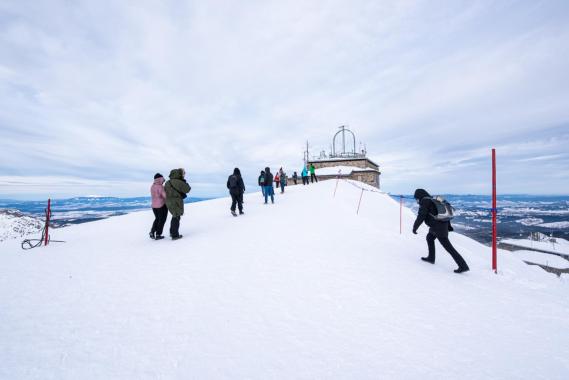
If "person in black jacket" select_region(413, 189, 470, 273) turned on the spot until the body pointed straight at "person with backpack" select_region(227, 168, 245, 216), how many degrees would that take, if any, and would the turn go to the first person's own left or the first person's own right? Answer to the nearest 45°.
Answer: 0° — they already face them

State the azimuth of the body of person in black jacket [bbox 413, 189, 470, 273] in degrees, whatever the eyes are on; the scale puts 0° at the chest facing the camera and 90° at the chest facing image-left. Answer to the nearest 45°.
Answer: approximately 90°

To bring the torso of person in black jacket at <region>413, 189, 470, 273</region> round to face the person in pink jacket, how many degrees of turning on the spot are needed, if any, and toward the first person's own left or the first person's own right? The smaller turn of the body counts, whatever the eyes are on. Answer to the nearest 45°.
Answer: approximately 45° to the first person's own left
